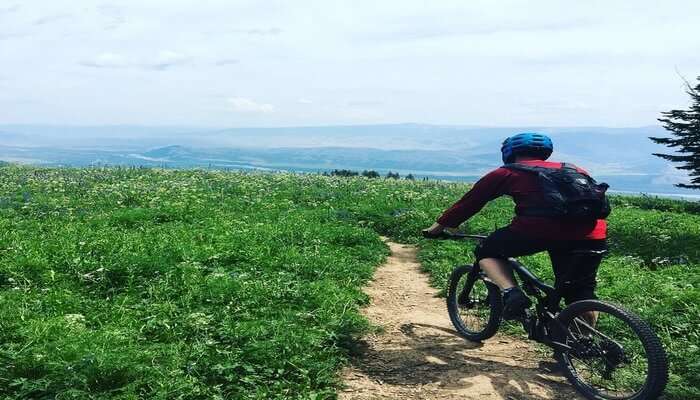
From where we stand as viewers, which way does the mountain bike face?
facing away from the viewer and to the left of the viewer

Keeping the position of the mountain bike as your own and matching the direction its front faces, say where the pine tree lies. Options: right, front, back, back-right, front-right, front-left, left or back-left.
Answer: front-right

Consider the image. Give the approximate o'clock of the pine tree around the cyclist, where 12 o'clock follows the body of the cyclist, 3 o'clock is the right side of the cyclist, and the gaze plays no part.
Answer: The pine tree is roughly at 2 o'clock from the cyclist.

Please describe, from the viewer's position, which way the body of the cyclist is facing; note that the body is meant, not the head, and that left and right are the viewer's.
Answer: facing away from the viewer and to the left of the viewer
